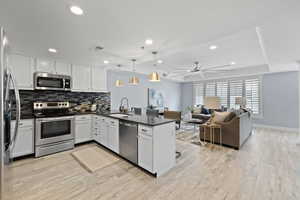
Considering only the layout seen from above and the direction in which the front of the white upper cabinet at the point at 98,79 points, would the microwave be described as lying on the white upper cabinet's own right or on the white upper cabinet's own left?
on the white upper cabinet's own right

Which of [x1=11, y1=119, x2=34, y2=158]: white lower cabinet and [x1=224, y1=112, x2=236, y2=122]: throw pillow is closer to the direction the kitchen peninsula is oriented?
the white lower cabinet

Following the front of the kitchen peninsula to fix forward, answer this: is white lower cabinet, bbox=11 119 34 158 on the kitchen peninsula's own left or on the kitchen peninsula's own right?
on the kitchen peninsula's own right

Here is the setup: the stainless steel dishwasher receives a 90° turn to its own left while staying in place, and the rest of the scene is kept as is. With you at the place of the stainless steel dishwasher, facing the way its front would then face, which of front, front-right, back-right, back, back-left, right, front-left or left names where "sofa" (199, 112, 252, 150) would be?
front-left

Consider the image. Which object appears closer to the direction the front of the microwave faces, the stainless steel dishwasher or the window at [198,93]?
the stainless steel dishwasher

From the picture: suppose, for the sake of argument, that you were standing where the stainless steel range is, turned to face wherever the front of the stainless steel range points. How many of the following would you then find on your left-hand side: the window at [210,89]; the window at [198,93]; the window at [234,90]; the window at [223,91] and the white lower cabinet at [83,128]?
5

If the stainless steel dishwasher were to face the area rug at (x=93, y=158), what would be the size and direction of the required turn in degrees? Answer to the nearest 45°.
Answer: approximately 90° to its right

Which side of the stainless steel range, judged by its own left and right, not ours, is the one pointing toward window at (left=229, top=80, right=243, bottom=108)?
left

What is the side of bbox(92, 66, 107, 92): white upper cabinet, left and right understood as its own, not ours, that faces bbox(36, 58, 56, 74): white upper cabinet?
right

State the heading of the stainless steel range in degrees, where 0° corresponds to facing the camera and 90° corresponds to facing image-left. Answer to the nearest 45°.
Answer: approximately 0°

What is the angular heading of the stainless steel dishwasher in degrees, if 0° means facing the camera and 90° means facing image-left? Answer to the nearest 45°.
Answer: approximately 45°

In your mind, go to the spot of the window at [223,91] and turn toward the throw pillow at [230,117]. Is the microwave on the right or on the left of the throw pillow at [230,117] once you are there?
right

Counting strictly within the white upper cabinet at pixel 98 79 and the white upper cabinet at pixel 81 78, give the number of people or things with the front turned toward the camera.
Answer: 2

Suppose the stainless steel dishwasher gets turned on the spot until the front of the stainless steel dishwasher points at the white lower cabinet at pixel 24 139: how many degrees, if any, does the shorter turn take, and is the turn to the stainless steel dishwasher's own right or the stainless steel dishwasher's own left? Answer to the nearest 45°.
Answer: approximately 45° to the stainless steel dishwasher's own right

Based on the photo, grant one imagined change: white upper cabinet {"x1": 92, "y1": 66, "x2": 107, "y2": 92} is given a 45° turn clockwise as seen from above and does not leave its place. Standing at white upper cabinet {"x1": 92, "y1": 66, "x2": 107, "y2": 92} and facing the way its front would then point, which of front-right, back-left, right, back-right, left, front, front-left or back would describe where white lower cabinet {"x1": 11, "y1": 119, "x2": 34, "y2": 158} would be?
front
